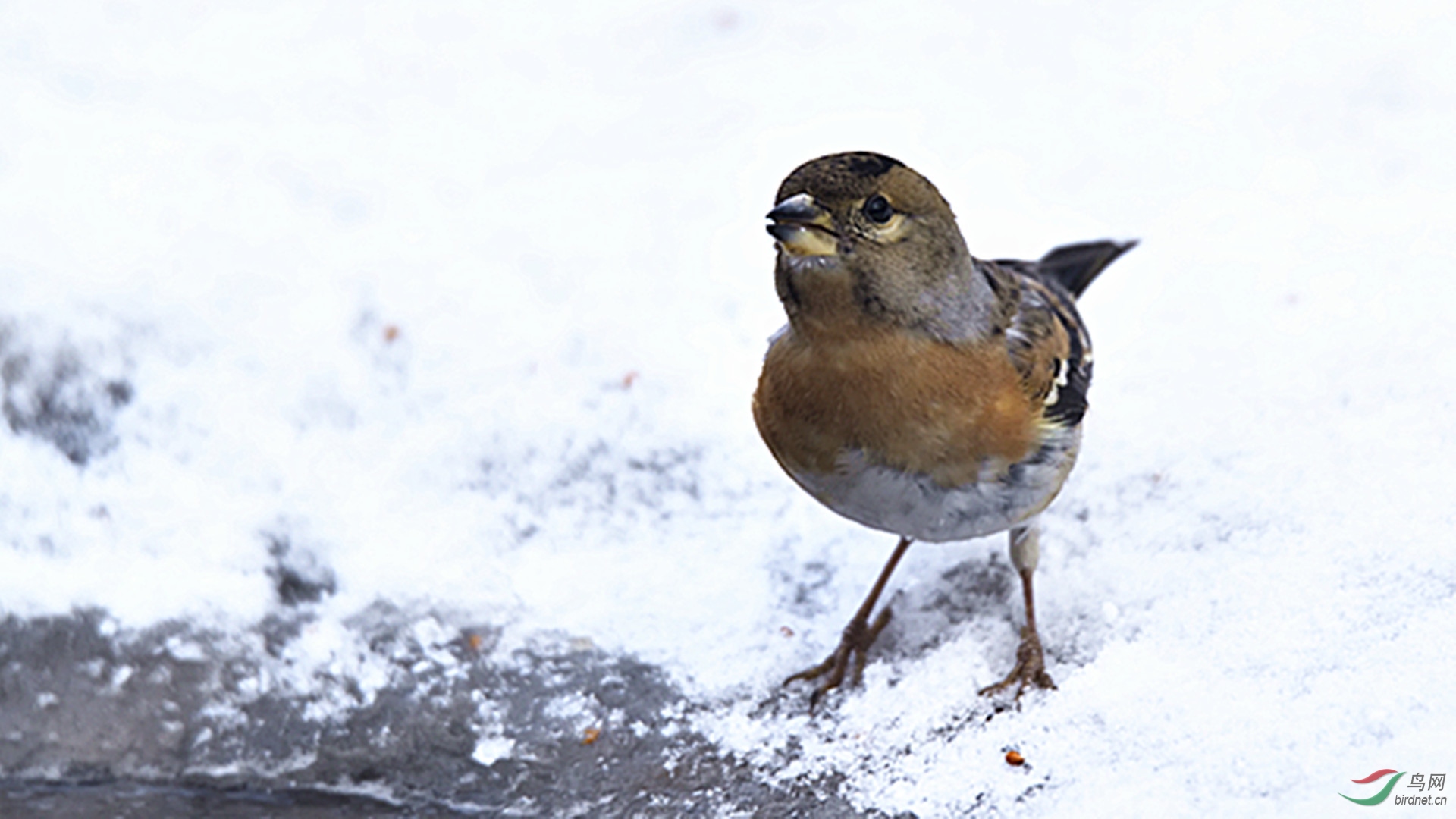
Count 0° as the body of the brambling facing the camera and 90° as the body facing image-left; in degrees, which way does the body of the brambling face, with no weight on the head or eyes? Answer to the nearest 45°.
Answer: approximately 45°
